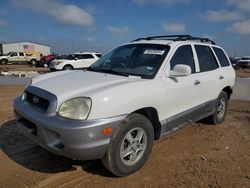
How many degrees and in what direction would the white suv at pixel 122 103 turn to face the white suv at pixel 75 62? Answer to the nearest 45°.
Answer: approximately 135° to its right

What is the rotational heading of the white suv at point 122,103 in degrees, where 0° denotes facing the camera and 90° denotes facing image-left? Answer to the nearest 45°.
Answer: approximately 45°

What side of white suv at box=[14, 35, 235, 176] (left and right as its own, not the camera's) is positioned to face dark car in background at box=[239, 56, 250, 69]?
back

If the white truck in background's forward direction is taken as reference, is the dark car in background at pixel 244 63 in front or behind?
behind

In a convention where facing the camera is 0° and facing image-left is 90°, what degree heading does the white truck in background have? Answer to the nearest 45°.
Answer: approximately 90°

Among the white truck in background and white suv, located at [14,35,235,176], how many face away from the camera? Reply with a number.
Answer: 0

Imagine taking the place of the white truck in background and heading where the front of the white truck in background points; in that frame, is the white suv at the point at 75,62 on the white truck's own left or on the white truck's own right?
on the white truck's own left
